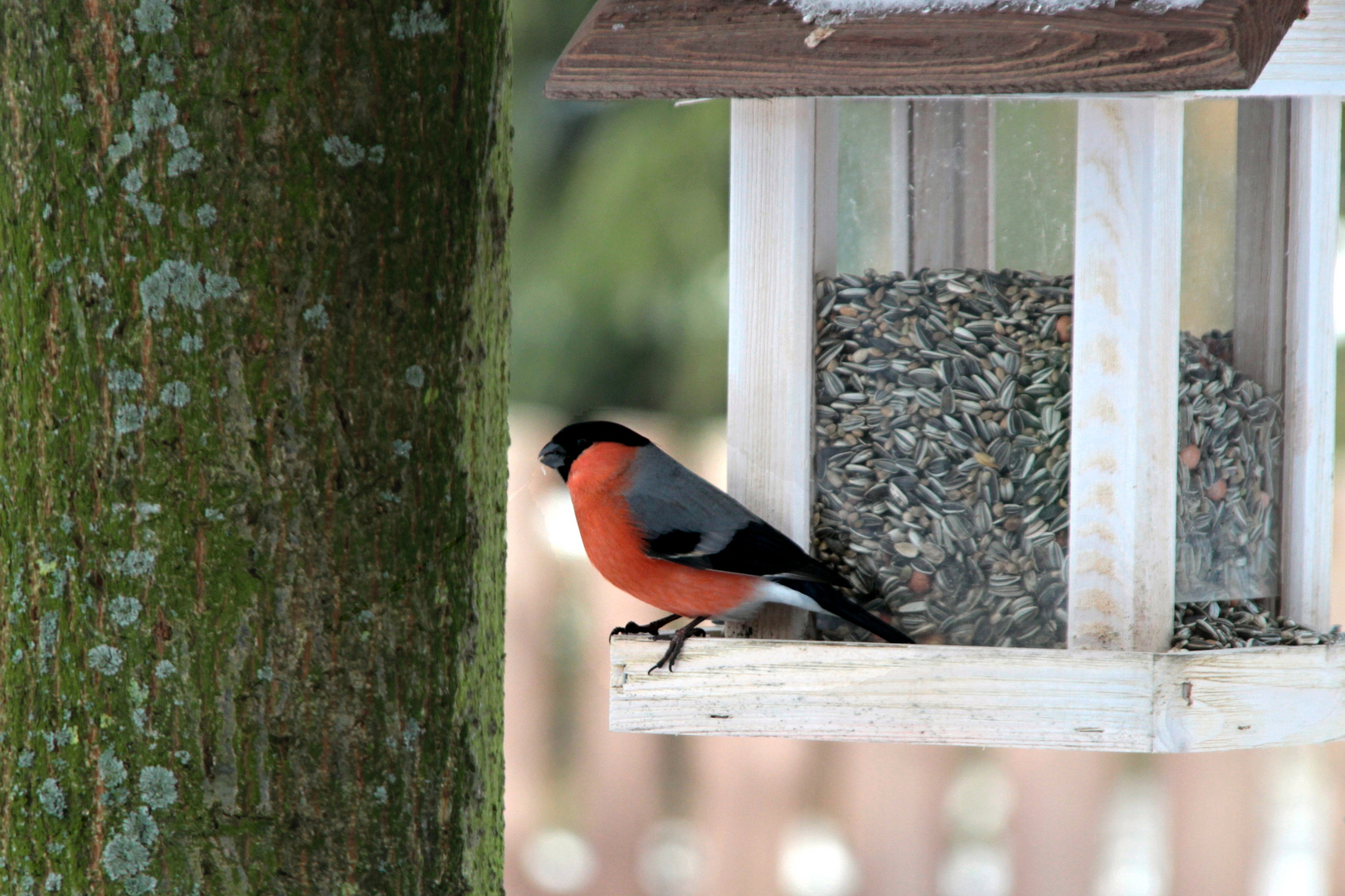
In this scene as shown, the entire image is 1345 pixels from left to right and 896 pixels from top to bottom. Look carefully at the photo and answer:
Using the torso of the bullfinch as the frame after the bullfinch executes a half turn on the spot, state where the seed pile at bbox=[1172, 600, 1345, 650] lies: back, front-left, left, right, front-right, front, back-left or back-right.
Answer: front

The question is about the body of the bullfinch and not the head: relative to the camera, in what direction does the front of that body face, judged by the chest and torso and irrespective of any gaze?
to the viewer's left

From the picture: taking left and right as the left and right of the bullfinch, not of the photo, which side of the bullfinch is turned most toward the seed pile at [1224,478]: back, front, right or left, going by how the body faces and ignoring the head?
back

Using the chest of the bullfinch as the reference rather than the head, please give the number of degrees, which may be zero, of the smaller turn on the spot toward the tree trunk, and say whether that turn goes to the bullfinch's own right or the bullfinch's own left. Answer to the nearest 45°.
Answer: approximately 45° to the bullfinch's own left
